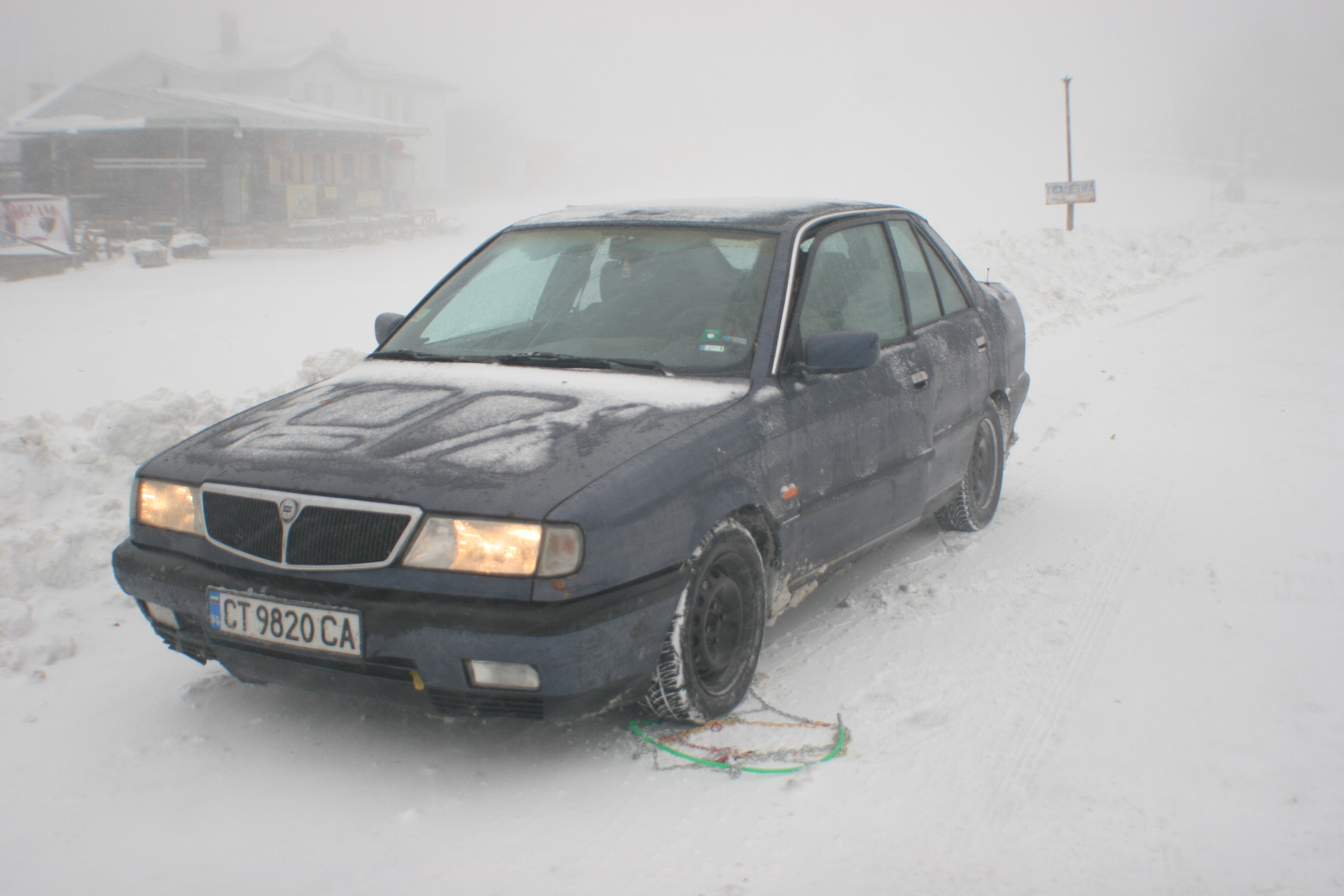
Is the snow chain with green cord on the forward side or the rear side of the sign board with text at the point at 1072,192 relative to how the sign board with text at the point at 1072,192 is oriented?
on the forward side

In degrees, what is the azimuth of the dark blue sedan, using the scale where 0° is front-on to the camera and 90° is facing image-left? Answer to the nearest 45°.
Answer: approximately 45°

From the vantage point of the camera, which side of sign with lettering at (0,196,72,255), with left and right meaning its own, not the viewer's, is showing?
front

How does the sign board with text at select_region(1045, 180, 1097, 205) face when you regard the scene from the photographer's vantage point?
facing the viewer

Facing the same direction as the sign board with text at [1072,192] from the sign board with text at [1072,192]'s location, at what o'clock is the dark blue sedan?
The dark blue sedan is roughly at 12 o'clock from the sign board with text.

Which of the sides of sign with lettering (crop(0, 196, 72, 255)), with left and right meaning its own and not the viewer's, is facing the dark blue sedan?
front

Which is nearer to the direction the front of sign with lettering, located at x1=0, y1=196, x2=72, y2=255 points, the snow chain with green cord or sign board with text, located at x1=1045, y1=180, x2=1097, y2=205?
the snow chain with green cord

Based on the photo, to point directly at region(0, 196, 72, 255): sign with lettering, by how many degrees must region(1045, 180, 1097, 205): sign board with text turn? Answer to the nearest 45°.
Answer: approximately 45° to its right

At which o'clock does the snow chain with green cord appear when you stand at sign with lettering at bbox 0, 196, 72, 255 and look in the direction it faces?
The snow chain with green cord is roughly at 12 o'clock from the sign with lettering.

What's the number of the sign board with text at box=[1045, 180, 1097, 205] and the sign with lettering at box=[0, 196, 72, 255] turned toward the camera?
2
